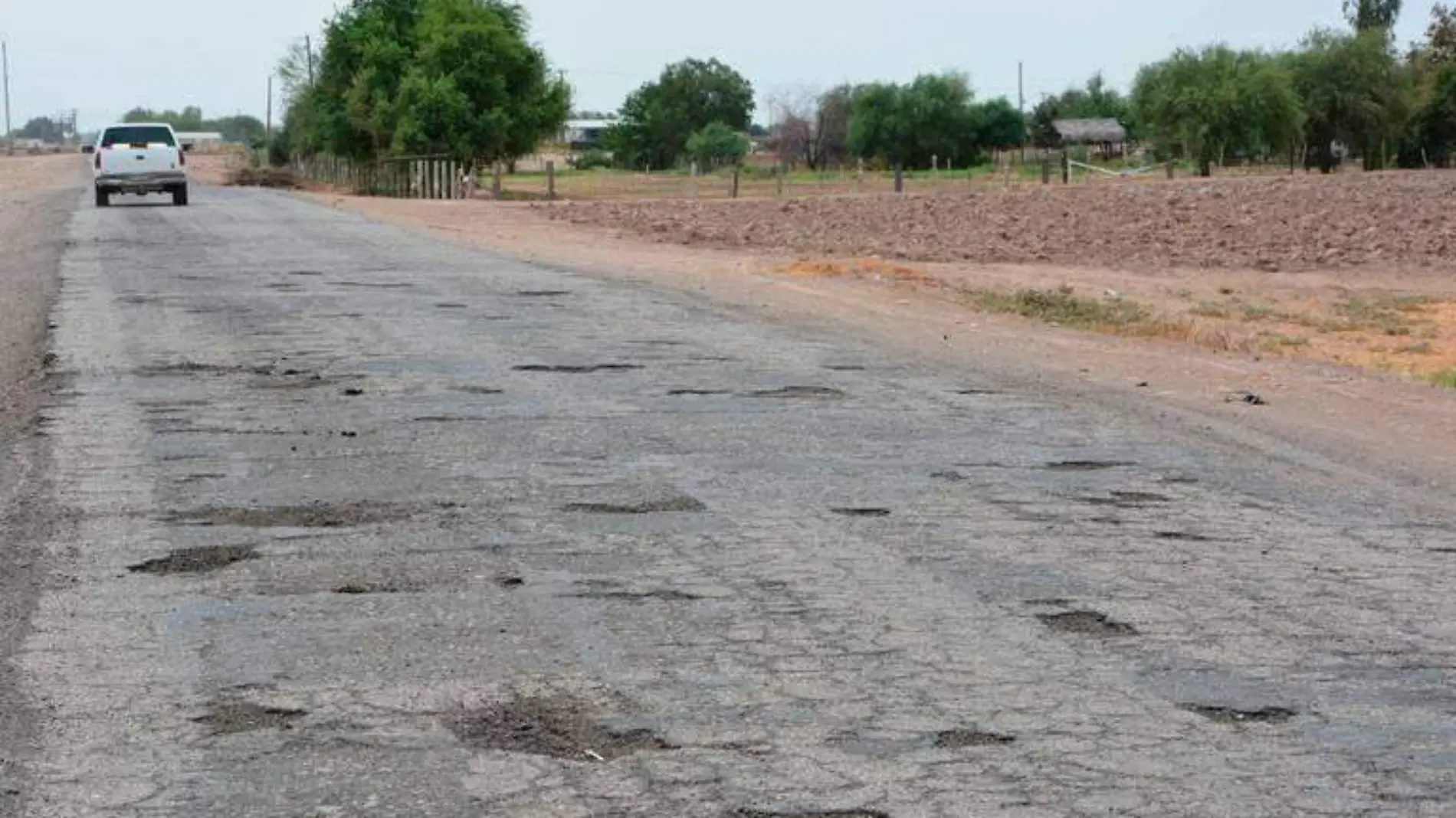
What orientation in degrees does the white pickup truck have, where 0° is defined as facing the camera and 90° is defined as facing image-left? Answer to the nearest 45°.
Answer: approximately 180°
